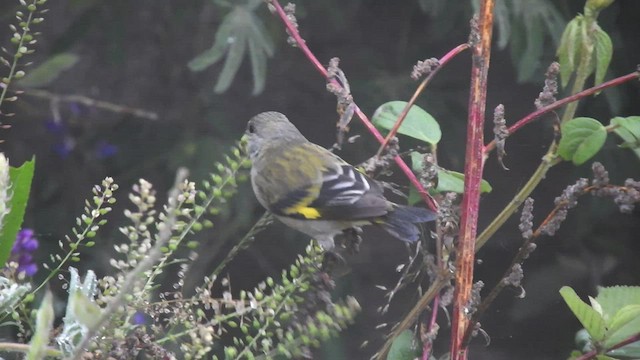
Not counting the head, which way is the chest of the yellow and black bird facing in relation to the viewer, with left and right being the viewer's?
facing away from the viewer and to the left of the viewer
